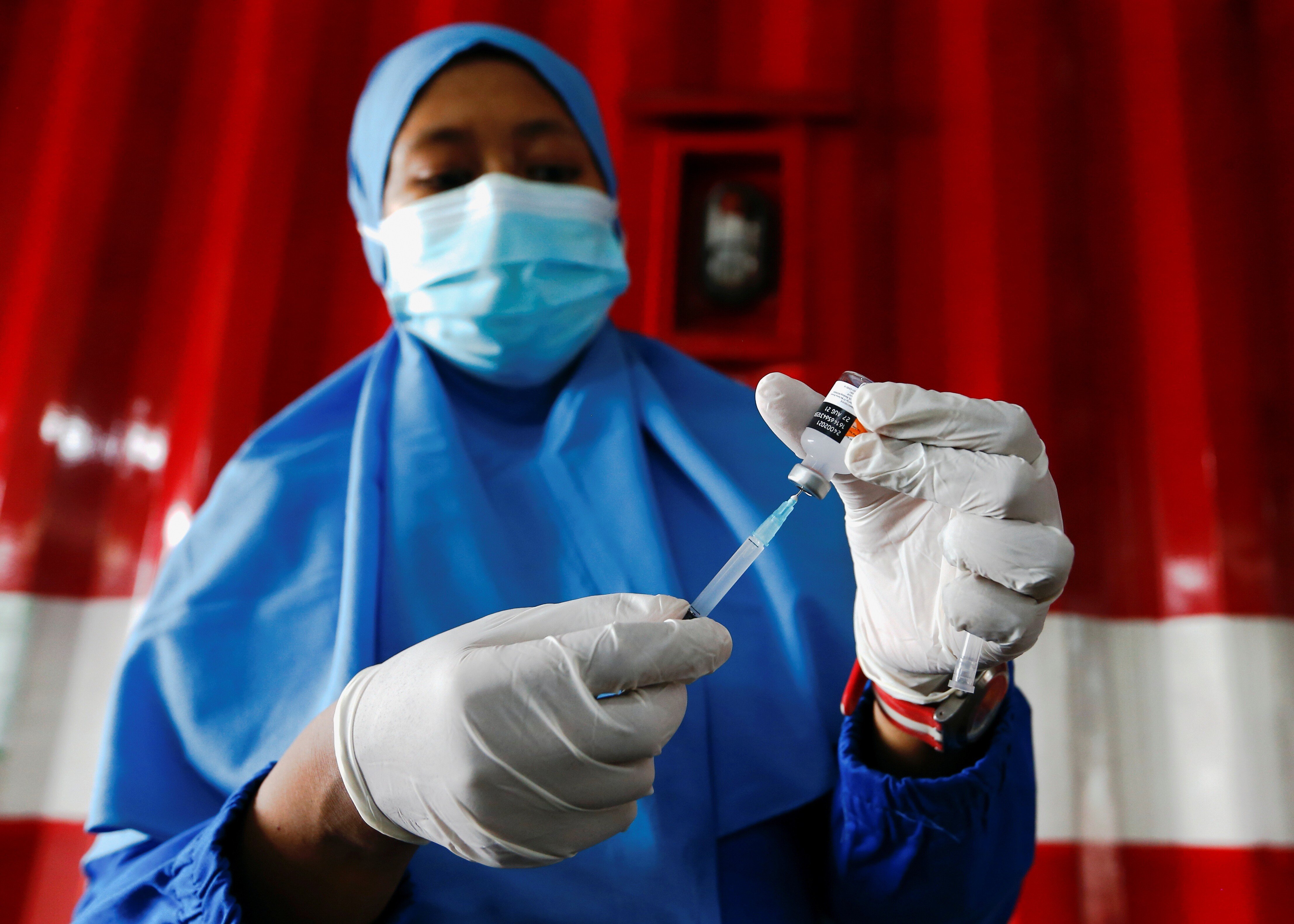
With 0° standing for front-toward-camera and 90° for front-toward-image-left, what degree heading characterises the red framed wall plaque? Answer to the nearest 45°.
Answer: approximately 0°

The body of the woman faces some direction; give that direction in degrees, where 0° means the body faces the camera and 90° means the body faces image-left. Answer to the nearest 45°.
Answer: approximately 0°

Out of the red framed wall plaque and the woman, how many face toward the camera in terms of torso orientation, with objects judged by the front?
2
